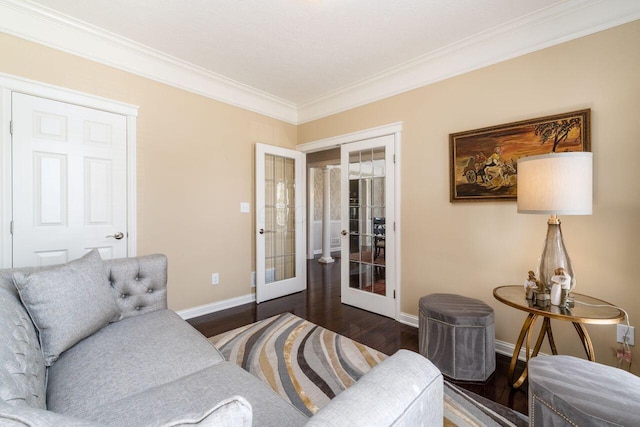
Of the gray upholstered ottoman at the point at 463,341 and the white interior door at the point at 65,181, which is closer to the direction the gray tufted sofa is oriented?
the gray upholstered ottoman

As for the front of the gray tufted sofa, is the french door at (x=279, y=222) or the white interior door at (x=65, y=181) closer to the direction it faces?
the french door
